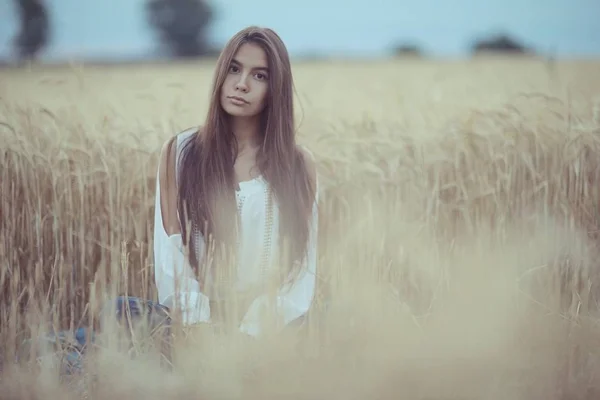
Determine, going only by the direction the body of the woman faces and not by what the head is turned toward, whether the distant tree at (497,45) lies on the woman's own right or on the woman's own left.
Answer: on the woman's own left

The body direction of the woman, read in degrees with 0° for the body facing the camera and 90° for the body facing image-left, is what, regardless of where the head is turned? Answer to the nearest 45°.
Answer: approximately 0°

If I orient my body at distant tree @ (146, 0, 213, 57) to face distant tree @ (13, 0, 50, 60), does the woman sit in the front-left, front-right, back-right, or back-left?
back-left
